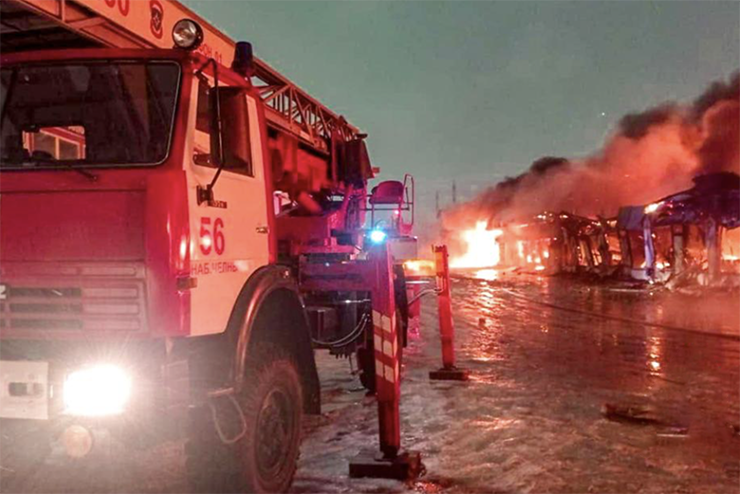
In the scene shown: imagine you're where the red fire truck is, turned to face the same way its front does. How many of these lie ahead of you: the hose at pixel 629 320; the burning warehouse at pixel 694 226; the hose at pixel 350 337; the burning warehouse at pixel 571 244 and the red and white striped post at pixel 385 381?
0

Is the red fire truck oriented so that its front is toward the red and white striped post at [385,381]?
no

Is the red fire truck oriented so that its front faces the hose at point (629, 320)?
no

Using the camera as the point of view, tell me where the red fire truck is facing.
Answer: facing the viewer and to the left of the viewer

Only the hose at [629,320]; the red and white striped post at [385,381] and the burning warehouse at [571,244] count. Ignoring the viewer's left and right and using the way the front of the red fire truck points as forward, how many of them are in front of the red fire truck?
0

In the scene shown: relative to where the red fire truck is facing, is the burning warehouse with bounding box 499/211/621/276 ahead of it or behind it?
behind

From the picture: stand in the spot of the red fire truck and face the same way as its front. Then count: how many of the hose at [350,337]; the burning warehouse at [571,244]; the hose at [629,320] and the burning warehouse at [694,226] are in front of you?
0

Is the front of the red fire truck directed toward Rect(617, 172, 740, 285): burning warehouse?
no
